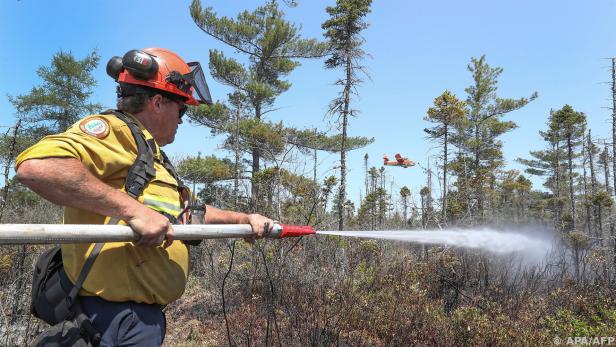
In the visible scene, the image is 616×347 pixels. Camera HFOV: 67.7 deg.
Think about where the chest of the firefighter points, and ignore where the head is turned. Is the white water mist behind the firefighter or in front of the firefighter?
in front

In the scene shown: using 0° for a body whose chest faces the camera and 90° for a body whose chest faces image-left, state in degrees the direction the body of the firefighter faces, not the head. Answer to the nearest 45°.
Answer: approximately 270°

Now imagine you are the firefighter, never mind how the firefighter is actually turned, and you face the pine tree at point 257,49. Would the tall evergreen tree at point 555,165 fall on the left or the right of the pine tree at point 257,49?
right

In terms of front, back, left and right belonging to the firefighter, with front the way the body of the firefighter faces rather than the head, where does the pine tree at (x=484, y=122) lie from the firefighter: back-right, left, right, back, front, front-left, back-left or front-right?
front-left

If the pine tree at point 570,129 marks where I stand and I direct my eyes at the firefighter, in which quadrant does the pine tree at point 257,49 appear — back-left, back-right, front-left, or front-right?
front-right

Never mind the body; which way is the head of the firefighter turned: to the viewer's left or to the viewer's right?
to the viewer's right

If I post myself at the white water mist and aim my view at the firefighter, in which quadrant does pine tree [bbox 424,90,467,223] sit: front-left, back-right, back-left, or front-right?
back-right
